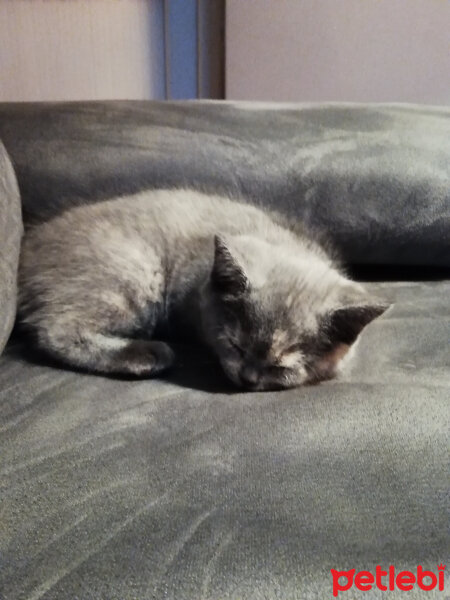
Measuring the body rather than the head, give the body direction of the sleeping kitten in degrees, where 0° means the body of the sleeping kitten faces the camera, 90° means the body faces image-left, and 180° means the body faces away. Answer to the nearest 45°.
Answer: approximately 315°

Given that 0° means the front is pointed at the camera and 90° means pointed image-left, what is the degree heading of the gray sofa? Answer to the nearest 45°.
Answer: approximately 0°
